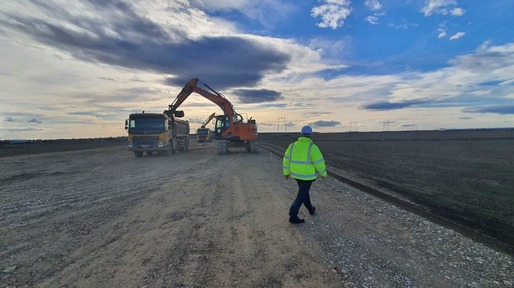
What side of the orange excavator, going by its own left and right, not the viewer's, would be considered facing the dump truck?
front

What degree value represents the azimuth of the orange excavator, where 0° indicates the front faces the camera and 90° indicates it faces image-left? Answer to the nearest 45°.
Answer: approximately 90°

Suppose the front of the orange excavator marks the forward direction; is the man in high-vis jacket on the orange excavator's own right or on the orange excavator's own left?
on the orange excavator's own left

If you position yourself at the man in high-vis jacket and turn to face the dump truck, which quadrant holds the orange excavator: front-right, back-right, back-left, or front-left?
front-right
